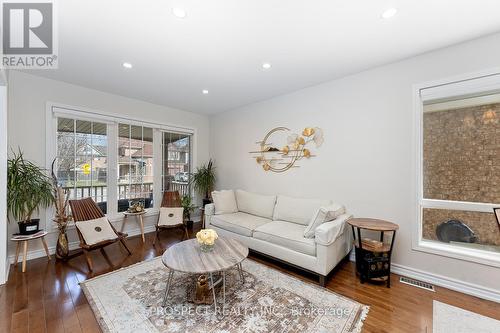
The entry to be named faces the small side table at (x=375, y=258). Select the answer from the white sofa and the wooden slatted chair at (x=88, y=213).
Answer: the wooden slatted chair

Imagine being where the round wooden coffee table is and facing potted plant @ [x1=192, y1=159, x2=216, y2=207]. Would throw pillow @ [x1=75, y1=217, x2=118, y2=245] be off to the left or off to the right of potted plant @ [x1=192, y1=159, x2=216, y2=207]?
left

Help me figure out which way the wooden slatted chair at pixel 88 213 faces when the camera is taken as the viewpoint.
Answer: facing the viewer and to the right of the viewer

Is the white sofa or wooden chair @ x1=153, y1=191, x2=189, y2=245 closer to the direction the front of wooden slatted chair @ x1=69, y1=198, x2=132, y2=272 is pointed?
the white sofa

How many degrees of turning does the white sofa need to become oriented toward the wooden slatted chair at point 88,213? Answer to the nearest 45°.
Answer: approximately 45° to its right

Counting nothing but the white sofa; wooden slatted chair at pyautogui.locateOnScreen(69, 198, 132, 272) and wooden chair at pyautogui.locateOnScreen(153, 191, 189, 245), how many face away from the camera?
0

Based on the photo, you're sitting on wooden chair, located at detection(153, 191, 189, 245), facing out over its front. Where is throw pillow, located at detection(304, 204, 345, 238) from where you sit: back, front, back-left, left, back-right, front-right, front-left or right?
front-left

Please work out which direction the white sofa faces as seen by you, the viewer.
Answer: facing the viewer and to the left of the viewer

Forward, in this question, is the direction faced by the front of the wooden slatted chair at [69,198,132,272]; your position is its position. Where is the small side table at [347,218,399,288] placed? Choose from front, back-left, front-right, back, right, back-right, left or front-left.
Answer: front

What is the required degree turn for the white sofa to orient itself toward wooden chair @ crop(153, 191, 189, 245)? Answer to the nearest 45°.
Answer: approximately 45° to its right

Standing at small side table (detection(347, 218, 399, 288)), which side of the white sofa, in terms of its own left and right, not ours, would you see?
left

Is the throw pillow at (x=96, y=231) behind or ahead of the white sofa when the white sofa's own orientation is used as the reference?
ahead

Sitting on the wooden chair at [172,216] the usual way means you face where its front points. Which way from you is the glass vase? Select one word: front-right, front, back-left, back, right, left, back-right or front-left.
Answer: front

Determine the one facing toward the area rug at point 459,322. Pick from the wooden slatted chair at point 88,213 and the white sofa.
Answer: the wooden slatted chair

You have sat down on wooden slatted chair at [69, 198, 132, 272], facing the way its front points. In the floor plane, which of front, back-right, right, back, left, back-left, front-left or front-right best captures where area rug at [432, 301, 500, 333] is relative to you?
front

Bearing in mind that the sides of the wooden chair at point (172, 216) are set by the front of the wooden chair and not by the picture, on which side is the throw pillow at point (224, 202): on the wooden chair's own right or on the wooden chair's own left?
on the wooden chair's own left

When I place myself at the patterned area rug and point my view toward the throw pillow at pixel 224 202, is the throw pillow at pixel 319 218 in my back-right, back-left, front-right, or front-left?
front-right

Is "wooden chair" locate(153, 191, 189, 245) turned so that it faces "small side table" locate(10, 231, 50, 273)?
no

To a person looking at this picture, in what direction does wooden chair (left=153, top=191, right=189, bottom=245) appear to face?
facing the viewer

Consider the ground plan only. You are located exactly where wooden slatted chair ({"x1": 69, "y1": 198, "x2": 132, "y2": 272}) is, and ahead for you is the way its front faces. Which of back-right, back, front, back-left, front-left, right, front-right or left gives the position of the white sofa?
front

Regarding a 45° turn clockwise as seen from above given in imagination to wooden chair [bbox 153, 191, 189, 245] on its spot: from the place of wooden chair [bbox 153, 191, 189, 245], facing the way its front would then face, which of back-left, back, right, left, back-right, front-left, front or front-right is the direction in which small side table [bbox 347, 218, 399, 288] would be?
left
